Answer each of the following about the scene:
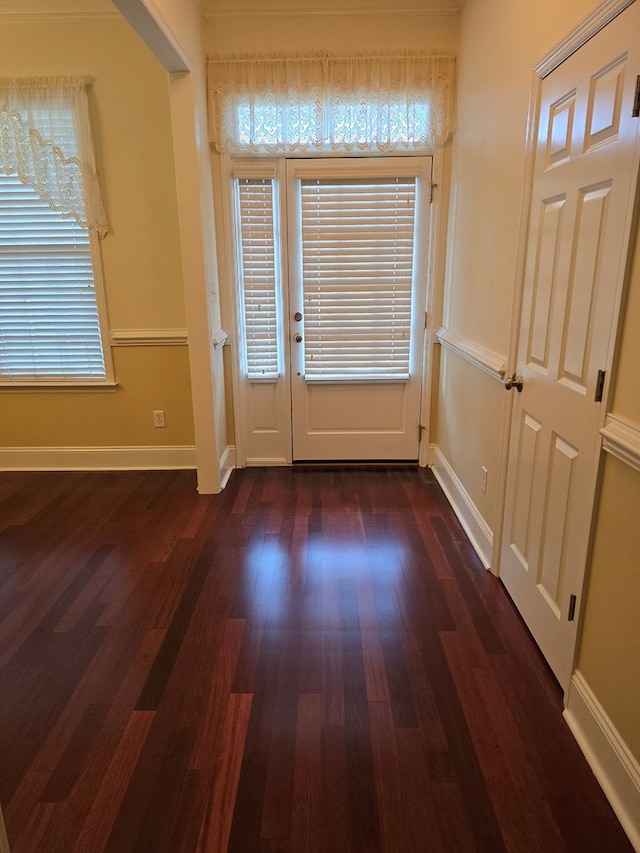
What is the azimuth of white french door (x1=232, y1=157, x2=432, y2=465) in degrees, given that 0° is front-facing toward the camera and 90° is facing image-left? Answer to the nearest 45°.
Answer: approximately 0°

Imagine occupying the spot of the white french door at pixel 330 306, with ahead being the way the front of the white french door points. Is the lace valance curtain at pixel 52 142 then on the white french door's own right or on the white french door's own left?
on the white french door's own right

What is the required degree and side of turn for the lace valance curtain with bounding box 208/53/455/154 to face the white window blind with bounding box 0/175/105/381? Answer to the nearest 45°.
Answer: approximately 90° to its right

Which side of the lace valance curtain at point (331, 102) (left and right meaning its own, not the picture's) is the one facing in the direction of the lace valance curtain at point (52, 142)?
right

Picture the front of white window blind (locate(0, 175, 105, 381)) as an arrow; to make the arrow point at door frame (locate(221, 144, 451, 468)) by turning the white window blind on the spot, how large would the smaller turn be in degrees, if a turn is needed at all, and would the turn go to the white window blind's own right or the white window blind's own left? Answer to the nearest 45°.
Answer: approximately 45° to the white window blind's own left

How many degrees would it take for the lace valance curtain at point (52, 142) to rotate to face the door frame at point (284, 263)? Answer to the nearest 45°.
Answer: approximately 90° to its left

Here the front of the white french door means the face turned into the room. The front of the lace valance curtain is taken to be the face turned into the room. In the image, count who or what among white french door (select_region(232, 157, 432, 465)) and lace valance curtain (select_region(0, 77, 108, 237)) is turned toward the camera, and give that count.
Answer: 2
